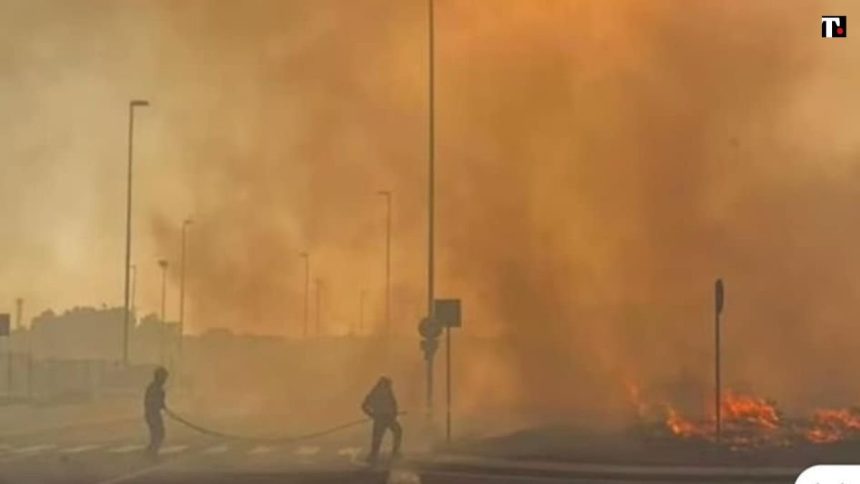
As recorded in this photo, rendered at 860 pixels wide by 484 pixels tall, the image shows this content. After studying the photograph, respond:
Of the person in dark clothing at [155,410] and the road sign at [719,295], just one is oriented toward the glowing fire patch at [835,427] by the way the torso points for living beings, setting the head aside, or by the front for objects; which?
the person in dark clothing

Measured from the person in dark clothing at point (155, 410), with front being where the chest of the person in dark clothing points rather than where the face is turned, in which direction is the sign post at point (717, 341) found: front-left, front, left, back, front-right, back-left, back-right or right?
front

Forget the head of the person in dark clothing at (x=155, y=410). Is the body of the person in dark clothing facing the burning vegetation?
yes

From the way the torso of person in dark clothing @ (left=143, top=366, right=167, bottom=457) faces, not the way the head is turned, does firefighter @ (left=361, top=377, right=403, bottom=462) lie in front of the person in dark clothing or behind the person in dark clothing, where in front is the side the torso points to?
in front

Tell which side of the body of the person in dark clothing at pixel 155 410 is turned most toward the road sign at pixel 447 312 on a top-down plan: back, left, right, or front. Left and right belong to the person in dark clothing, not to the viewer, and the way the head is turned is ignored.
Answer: front

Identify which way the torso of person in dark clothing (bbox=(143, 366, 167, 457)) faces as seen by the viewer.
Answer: to the viewer's right
